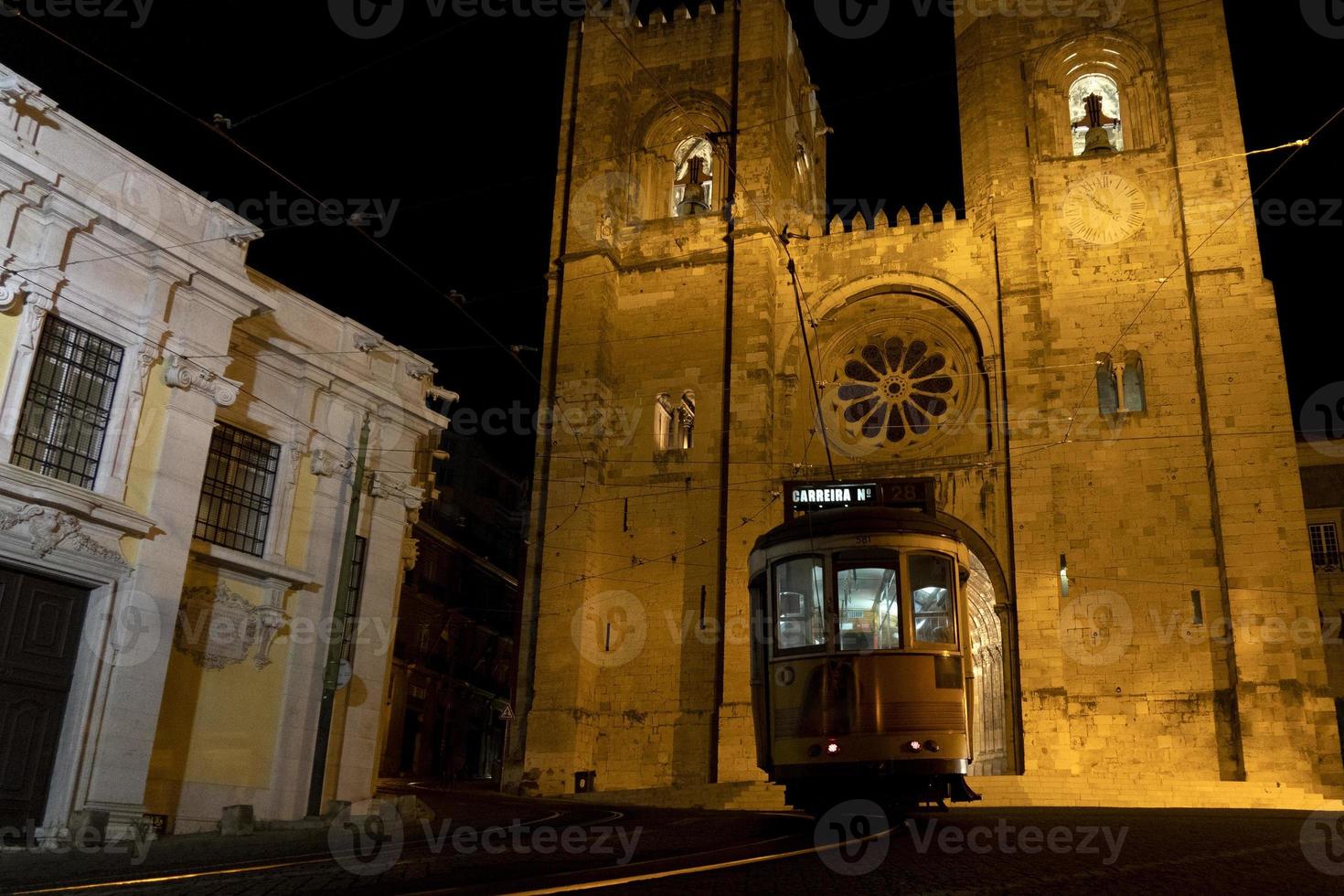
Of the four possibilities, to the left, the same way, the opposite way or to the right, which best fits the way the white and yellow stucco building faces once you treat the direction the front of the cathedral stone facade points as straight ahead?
to the left

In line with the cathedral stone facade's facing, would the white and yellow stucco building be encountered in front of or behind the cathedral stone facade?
in front

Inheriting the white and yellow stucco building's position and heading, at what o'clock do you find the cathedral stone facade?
The cathedral stone facade is roughly at 10 o'clock from the white and yellow stucco building.

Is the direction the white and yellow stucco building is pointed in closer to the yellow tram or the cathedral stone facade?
the yellow tram

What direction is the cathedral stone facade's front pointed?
toward the camera

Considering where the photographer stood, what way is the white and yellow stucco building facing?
facing the viewer and to the right of the viewer

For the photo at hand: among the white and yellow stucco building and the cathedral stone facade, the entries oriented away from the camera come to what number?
0

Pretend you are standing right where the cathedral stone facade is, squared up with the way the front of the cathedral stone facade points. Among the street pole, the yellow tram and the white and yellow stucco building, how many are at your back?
0

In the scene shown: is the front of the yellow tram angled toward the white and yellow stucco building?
no
